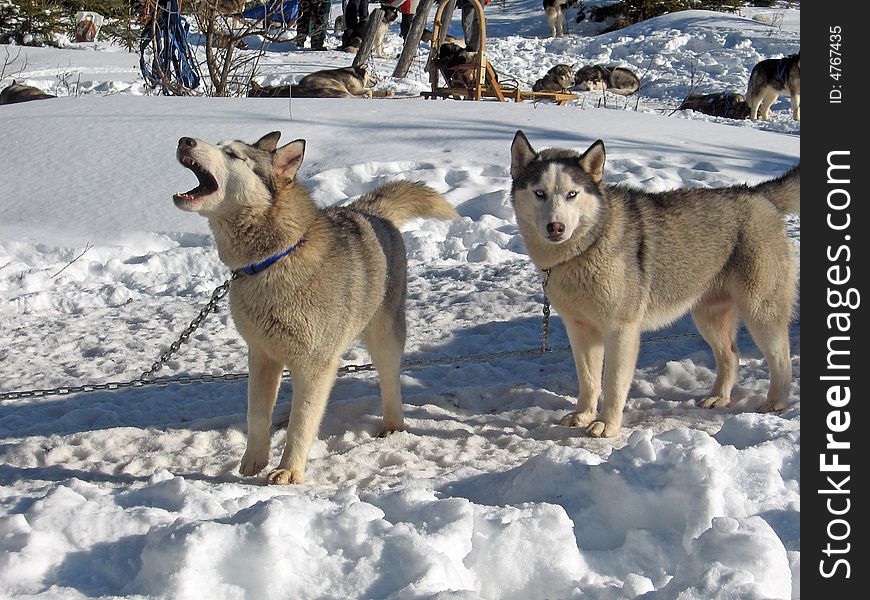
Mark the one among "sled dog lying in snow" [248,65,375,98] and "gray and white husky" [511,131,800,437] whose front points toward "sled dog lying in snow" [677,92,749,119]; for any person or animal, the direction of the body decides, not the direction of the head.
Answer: "sled dog lying in snow" [248,65,375,98]

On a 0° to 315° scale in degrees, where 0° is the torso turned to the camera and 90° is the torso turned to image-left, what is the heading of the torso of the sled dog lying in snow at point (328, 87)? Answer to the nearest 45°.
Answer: approximately 270°

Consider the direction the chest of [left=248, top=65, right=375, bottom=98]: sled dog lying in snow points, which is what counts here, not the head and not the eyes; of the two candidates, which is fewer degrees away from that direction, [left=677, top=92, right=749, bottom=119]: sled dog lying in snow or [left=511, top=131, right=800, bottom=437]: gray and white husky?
the sled dog lying in snow

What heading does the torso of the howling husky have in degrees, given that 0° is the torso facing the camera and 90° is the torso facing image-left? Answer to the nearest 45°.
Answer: approximately 45°

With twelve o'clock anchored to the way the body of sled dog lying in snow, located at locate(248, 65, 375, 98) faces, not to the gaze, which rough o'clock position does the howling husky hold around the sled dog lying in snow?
The howling husky is roughly at 3 o'clock from the sled dog lying in snow.

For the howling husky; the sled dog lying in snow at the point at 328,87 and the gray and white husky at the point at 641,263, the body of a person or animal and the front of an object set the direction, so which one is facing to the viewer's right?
the sled dog lying in snow

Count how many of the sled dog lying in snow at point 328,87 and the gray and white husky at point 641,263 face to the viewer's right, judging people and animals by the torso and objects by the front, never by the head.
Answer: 1

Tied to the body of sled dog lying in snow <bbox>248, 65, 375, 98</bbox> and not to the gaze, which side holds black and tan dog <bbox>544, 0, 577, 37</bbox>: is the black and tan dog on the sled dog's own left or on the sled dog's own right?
on the sled dog's own left

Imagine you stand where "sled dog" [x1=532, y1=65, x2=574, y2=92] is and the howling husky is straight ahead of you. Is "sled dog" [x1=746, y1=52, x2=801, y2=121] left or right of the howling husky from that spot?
left

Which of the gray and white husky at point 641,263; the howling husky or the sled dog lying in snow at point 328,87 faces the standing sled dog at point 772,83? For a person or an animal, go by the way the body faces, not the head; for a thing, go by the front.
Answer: the sled dog lying in snow at point 328,87

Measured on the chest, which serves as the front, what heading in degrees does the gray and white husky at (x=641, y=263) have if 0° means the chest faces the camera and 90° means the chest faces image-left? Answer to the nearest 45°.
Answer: approximately 45°

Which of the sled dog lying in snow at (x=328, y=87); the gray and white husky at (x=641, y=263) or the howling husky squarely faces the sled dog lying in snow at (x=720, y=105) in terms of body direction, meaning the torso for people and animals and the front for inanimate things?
the sled dog lying in snow at (x=328, y=87)

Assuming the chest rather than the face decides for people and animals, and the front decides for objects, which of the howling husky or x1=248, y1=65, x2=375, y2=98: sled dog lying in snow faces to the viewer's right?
the sled dog lying in snow

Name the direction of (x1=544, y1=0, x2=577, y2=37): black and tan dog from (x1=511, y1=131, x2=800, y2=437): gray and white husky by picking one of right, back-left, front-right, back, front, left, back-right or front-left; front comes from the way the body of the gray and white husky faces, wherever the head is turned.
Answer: back-right
